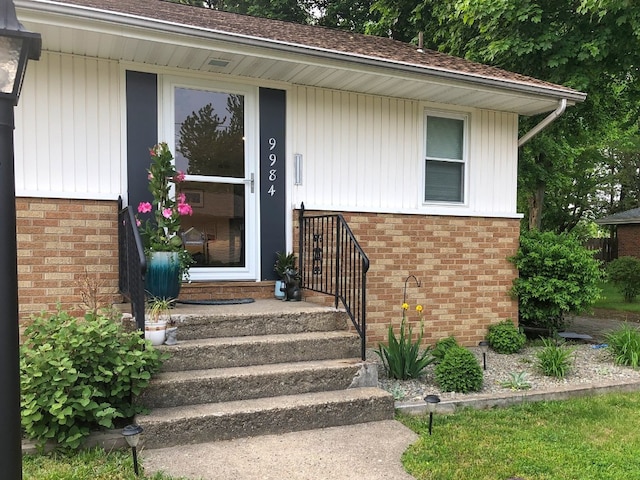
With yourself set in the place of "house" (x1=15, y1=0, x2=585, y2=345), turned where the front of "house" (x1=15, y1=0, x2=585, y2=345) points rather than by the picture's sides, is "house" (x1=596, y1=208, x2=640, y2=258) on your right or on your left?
on your left

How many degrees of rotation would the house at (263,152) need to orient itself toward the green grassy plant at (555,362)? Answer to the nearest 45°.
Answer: approximately 90° to its left

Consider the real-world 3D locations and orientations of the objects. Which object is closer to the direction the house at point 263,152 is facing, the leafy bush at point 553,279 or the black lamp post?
the black lamp post

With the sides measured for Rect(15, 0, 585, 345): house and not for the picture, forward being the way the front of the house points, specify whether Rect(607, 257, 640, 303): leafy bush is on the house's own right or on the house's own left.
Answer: on the house's own left

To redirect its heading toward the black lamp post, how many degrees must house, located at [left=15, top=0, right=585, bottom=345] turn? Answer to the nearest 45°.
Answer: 0° — it already faces it

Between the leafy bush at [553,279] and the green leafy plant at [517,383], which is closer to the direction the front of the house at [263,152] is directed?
the green leafy plant

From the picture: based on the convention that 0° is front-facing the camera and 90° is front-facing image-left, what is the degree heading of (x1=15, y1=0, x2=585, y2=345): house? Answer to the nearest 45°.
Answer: approximately 0°

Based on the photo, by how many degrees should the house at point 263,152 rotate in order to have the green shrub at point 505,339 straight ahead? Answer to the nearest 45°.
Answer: approximately 90° to its left

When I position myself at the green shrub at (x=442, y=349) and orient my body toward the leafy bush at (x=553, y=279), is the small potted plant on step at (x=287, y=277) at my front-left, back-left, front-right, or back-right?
back-left

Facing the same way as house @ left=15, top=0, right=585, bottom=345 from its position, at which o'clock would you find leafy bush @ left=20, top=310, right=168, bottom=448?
The leafy bush is roughly at 1 o'clock from the house.

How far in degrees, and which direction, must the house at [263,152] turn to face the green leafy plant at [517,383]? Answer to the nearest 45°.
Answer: approximately 90° to its left

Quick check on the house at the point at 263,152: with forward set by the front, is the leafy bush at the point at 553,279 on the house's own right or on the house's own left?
on the house's own left
